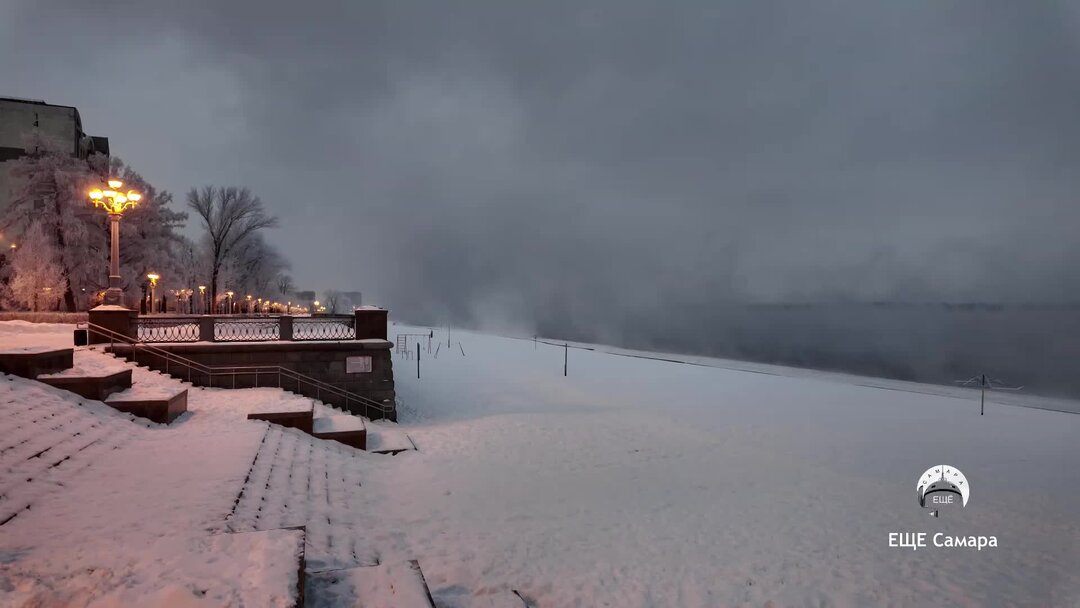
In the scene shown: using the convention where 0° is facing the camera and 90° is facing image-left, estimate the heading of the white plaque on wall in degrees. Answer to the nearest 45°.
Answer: approximately 0°

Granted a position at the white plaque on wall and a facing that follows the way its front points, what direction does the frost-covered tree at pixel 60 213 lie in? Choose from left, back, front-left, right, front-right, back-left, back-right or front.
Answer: back-right

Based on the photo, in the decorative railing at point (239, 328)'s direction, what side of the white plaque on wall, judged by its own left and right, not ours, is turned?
right

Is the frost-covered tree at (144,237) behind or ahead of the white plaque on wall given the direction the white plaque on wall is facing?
behind

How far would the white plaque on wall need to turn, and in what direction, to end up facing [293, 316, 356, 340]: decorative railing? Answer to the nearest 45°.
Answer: approximately 135° to its right

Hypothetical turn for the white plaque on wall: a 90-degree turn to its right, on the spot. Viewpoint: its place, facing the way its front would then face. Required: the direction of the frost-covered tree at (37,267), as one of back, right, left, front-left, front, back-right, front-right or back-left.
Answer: front-right

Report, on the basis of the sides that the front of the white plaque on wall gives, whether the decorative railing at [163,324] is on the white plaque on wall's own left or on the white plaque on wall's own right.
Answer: on the white plaque on wall's own right
